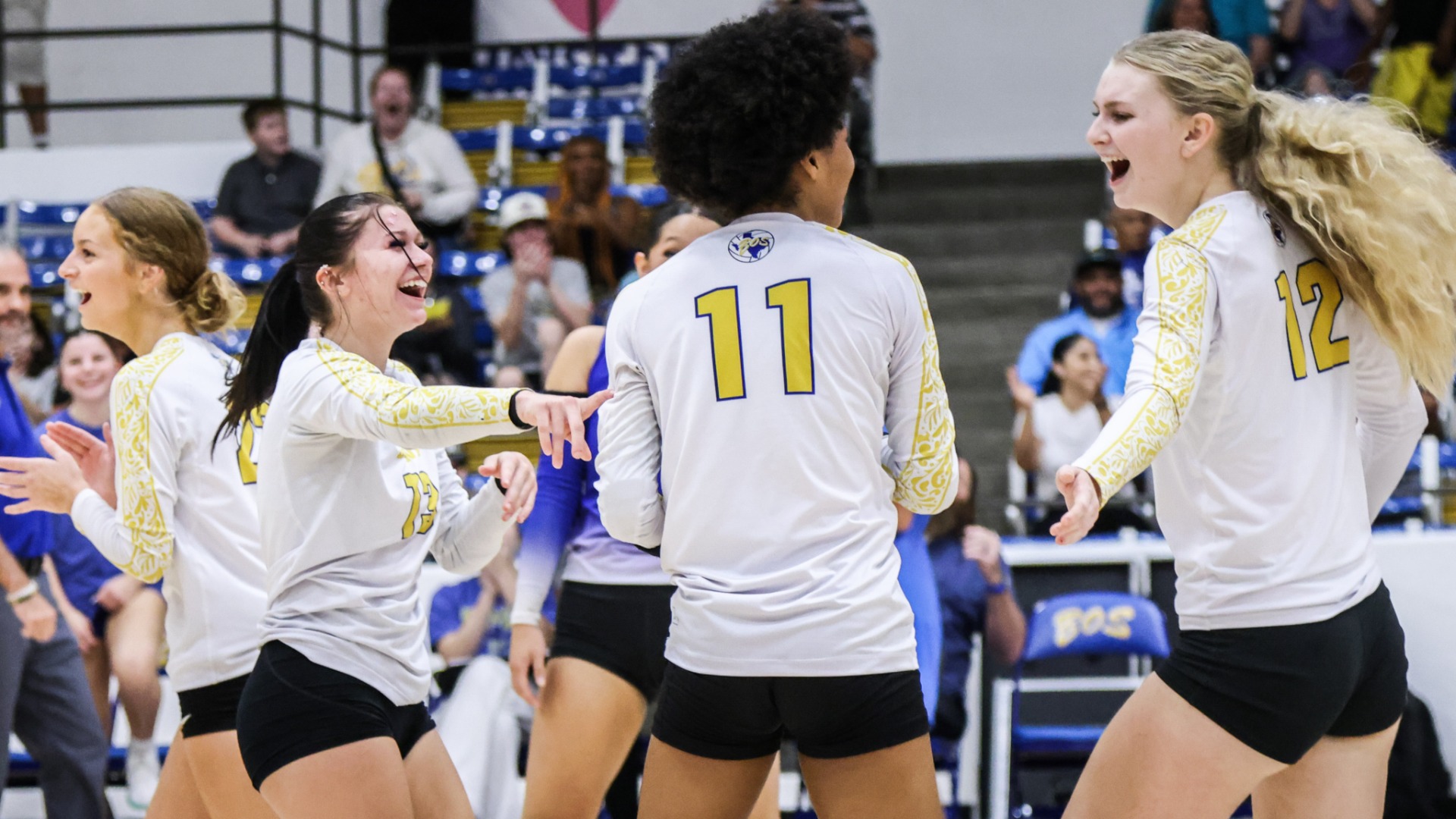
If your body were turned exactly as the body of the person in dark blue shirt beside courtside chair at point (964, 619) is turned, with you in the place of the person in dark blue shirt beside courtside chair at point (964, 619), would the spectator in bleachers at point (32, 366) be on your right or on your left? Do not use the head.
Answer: on your right

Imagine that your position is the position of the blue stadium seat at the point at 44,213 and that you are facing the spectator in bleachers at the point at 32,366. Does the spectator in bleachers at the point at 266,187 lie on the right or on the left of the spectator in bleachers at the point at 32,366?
left

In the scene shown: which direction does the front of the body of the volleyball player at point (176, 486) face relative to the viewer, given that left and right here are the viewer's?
facing to the left of the viewer

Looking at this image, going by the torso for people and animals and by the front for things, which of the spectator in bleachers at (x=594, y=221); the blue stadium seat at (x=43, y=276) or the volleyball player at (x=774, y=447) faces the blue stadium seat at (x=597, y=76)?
the volleyball player

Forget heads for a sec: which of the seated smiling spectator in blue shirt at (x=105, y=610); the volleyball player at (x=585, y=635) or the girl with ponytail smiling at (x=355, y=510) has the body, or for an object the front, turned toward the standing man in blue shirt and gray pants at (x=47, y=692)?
the seated smiling spectator in blue shirt at (x=105, y=610)

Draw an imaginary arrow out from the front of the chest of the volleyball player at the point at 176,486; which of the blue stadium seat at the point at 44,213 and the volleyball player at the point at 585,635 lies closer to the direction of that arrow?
the blue stadium seat

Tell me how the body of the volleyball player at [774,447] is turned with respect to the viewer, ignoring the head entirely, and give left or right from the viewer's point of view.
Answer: facing away from the viewer

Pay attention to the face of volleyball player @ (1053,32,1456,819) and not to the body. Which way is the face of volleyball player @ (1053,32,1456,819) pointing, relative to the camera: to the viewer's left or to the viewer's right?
to the viewer's left

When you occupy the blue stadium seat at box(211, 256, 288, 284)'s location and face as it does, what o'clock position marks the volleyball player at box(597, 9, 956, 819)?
The volleyball player is roughly at 12 o'clock from the blue stadium seat.

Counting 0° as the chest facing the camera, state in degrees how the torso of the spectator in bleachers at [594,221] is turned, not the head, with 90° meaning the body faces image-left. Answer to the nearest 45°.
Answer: approximately 0°

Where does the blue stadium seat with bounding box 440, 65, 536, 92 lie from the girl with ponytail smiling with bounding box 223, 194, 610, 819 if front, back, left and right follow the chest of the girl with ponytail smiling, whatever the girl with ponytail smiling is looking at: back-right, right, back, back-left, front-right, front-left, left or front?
back-left

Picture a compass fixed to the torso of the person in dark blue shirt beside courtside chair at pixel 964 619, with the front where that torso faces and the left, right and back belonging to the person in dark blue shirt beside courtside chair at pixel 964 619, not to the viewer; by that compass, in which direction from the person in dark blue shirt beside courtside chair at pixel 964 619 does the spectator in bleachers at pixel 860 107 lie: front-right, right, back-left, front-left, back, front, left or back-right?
back-right
